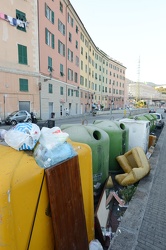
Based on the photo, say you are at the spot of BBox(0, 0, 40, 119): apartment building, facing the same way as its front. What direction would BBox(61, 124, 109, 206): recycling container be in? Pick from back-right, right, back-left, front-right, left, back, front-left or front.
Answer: front-right

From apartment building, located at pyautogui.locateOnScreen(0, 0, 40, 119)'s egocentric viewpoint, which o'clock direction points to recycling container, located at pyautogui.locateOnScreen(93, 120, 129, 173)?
The recycling container is roughly at 1 o'clock from the apartment building.

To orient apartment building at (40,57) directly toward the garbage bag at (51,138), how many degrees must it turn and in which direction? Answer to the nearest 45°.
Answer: approximately 45° to its right

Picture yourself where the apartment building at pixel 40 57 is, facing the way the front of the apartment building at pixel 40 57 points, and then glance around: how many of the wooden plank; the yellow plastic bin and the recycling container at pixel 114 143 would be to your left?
0

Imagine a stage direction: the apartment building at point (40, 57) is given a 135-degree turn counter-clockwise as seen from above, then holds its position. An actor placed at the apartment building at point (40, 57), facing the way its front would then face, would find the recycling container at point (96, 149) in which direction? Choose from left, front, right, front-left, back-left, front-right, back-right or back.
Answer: back

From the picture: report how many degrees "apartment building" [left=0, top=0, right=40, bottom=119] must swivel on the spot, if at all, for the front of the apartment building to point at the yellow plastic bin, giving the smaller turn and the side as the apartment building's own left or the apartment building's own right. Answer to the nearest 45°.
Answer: approximately 45° to the apartment building's own right

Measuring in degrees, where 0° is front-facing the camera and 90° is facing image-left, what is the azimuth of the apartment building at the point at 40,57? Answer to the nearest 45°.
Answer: approximately 315°

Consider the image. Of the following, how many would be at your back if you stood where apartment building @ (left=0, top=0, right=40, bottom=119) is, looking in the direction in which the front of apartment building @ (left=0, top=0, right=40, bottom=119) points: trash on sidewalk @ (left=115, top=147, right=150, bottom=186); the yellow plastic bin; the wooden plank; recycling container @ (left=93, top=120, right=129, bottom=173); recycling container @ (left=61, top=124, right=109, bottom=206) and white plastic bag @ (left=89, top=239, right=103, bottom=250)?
0

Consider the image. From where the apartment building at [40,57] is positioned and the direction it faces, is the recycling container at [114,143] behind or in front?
in front

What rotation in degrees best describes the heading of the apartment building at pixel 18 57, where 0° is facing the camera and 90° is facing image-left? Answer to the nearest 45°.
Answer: approximately 315°

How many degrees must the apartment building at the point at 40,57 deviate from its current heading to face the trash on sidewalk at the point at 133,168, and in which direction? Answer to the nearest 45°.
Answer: approximately 45° to its right

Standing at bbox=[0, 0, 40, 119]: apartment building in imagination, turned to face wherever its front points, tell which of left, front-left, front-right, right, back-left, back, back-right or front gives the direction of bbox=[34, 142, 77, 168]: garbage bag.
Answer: front-right
